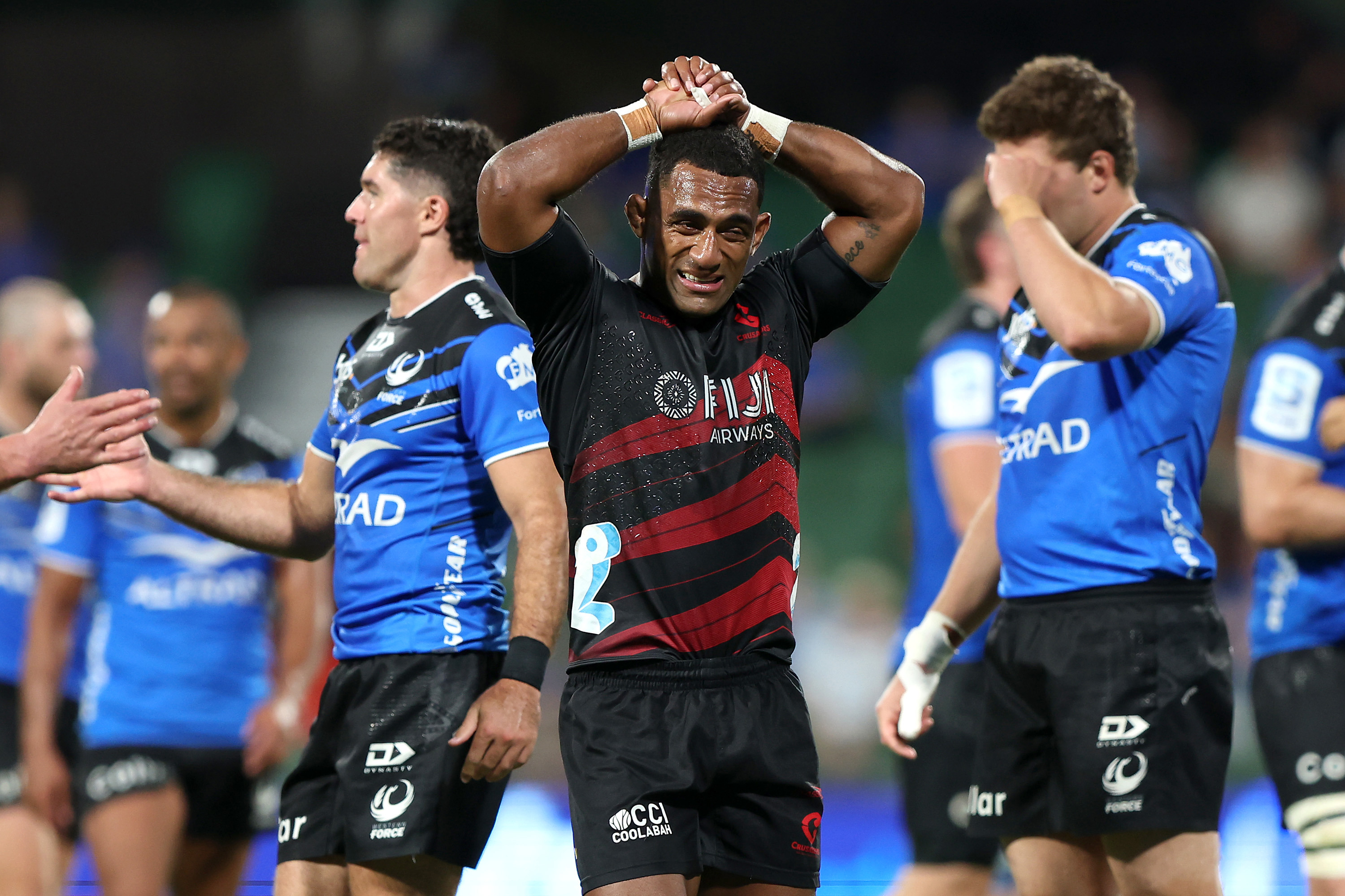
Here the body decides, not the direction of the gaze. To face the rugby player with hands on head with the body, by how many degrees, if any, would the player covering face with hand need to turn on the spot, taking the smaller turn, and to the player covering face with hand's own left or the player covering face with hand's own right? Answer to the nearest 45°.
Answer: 0° — they already face them

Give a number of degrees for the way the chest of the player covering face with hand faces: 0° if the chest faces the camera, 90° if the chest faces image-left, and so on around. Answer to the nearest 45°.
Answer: approximately 45°
